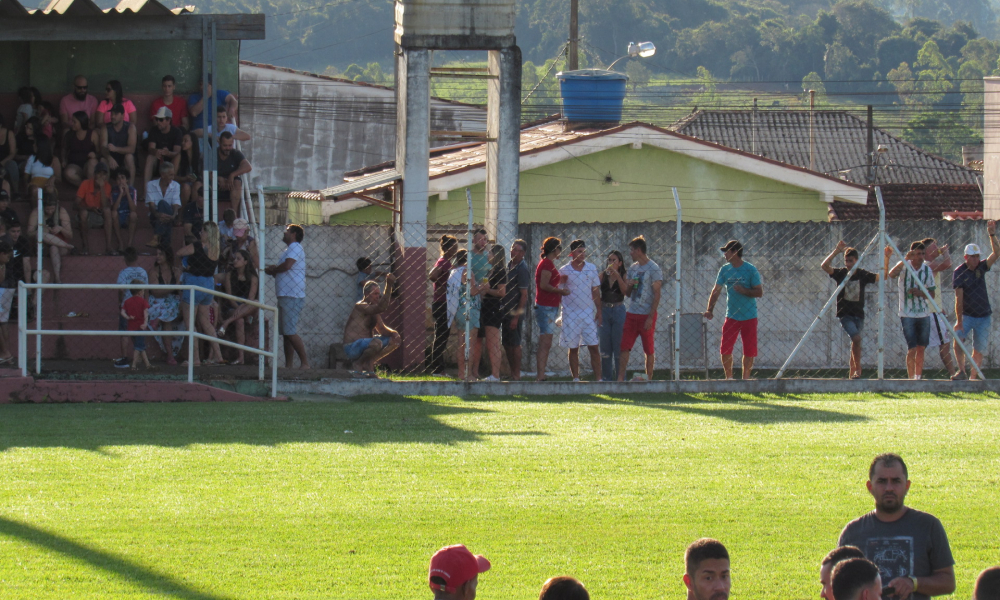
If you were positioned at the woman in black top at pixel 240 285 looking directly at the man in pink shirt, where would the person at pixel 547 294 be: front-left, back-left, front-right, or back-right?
back-right

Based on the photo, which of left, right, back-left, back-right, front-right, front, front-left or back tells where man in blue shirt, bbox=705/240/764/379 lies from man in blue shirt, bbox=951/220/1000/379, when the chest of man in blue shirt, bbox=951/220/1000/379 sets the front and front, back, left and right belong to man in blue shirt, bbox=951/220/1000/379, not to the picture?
front-right

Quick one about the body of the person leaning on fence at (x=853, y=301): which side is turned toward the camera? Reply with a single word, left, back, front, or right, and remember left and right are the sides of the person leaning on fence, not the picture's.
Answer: front

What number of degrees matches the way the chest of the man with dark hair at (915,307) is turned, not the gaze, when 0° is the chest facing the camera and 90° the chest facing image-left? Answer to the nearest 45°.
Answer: approximately 0°

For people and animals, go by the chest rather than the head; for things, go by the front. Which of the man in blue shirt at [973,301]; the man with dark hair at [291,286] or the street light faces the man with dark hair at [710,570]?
the man in blue shirt

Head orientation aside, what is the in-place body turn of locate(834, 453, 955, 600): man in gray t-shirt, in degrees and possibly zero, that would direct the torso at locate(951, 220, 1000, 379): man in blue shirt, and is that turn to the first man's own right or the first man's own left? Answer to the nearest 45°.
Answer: approximately 180°

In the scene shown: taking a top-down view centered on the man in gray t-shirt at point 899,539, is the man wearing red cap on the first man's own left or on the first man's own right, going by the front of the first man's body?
on the first man's own right

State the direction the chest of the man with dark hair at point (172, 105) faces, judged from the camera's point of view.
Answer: toward the camera

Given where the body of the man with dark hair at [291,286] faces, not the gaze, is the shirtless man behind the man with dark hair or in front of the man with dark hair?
behind

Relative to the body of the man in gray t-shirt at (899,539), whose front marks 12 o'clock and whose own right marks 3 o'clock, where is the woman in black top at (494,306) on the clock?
The woman in black top is roughly at 5 o'clock from the man in gray t-shirt.

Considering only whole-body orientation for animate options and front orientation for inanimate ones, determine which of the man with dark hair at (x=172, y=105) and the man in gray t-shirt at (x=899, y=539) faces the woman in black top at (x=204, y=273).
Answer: the man with dark hair
